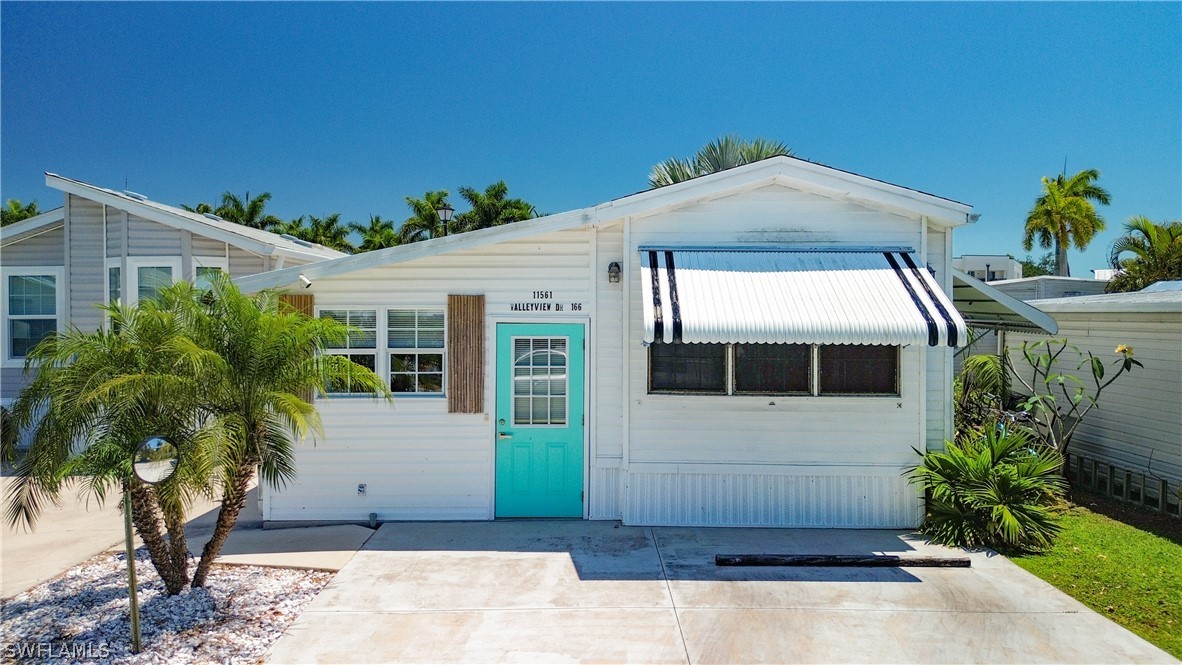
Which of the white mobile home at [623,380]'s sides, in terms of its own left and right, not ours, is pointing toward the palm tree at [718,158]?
back

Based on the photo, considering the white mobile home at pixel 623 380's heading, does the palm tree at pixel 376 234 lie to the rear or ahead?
to the rear

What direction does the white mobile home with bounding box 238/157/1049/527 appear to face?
toward the camera

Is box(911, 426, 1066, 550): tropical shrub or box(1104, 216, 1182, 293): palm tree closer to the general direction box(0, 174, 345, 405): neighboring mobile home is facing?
the tropical shrub

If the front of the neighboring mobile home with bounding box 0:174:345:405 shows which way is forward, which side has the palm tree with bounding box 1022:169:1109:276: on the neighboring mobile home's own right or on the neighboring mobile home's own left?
on the neighboring mobile home's own left

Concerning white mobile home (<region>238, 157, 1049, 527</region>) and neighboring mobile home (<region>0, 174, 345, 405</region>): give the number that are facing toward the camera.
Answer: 2

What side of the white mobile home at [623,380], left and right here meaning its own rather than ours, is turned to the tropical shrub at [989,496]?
left

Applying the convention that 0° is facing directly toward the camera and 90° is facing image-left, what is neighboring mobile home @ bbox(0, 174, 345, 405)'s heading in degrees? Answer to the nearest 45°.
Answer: approximately 0°

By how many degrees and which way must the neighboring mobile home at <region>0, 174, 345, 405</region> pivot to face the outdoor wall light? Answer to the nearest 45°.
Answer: approximately 45° to its left

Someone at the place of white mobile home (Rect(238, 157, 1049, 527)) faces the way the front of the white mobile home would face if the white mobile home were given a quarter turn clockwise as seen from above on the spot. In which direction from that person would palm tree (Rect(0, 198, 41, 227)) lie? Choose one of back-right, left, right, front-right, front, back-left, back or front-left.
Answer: front-right

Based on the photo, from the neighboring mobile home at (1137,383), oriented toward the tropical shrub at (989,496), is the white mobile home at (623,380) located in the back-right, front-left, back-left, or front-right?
front-right

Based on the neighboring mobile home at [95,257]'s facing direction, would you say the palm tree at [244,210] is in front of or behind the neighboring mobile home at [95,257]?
behind

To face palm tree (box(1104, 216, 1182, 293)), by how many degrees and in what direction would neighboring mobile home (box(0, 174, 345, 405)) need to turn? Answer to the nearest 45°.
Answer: approximately 90° to its left

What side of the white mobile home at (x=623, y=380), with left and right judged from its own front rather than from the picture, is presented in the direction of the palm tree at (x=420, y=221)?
back

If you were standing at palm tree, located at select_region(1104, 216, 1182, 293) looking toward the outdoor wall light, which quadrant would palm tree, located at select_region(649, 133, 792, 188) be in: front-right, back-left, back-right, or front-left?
front-right

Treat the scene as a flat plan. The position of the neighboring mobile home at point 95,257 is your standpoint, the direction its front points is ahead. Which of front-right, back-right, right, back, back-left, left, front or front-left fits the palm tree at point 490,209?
back-left

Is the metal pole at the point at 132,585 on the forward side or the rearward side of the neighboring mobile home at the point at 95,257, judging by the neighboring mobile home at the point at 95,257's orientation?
on the forward side

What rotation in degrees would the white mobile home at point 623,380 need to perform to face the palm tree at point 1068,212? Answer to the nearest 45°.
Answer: approximately 135° to its left
